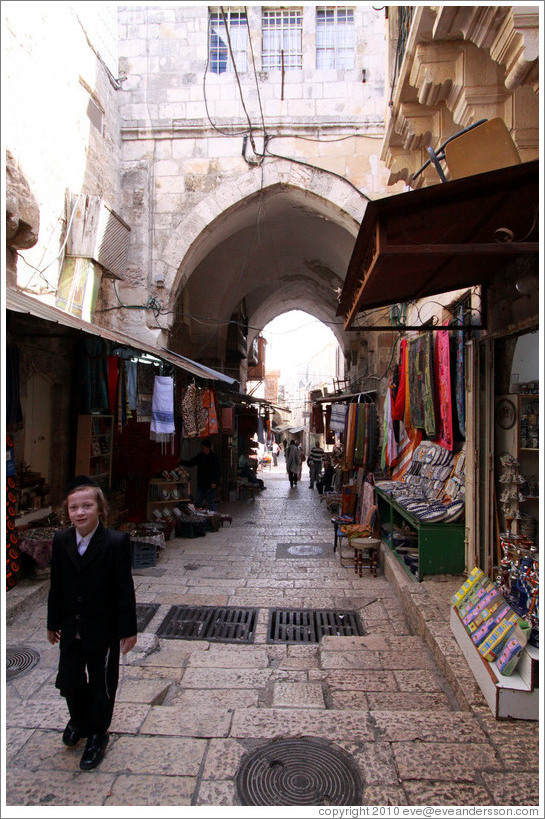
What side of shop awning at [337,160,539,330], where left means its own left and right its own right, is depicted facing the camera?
left

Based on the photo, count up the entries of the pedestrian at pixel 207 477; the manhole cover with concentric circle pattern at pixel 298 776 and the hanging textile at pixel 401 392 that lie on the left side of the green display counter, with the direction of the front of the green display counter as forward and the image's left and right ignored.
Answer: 1

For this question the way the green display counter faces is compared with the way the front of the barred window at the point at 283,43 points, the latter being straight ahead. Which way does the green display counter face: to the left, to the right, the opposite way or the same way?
to the right

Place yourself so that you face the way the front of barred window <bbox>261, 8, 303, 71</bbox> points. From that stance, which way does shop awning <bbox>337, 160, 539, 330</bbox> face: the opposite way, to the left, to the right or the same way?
to the right

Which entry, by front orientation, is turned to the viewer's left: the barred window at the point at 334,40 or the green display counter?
the green display counter

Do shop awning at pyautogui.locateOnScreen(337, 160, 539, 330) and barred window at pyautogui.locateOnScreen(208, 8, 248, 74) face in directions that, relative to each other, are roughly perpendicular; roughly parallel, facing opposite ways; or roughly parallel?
roughly perpendicular

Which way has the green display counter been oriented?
to the viewer's left

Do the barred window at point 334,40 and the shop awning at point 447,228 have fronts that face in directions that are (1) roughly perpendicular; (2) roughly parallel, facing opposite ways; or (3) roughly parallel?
roughly perpendicular
